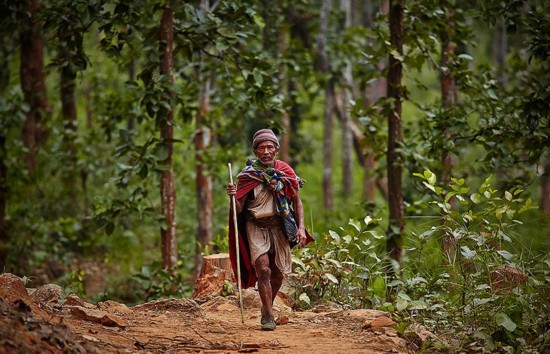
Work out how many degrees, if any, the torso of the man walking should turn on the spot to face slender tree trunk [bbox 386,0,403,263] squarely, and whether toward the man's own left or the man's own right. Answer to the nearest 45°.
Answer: approximately 135° to the man's own left

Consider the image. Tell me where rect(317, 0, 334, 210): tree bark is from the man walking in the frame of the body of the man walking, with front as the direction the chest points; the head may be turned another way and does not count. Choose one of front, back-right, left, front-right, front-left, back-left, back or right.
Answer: back

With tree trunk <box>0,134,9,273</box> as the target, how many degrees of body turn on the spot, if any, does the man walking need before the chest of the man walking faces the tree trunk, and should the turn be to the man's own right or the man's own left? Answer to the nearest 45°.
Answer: approximately 135° to the man's own right

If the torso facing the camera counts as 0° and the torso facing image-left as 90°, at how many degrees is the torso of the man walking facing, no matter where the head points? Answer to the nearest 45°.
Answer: approximately 0°

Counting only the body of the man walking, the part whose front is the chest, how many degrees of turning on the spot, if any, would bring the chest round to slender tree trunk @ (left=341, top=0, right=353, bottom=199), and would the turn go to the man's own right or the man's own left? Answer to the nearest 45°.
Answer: approximately 180°

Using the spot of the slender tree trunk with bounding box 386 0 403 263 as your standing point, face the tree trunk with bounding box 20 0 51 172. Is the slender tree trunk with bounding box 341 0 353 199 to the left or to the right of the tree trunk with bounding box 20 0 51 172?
right

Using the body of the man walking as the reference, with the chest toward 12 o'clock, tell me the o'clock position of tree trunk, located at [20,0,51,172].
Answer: The tree trunk is roughly at 5 o'clock from the man walking.
